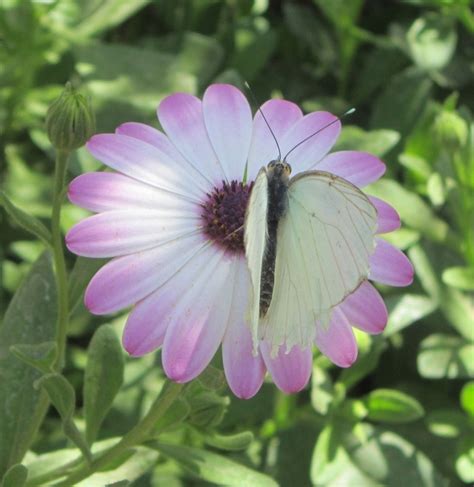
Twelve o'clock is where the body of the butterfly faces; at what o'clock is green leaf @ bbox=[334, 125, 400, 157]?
The green leaf is roughly at 12 o'clock from the butterfly.

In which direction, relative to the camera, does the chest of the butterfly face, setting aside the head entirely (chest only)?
away from the camera
